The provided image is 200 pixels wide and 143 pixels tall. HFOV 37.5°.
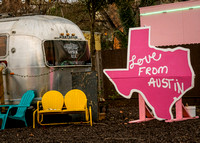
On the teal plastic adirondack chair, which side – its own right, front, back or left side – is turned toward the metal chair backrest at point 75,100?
back

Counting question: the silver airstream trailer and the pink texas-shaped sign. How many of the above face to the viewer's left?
0

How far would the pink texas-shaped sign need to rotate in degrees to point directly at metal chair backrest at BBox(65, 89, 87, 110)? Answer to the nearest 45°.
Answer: approximately 90° to its right

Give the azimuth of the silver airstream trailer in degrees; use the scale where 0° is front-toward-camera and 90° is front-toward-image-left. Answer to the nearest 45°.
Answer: approximately 315°

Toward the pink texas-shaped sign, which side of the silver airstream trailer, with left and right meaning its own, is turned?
front

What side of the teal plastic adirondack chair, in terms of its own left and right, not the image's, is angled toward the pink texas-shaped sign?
back

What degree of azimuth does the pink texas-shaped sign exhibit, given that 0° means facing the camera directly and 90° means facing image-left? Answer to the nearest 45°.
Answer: approximately 0°

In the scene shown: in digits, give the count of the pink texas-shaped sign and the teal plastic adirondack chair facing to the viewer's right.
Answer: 0
